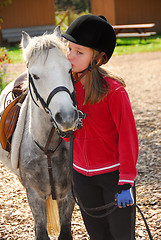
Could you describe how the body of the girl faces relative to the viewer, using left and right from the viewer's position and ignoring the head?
facing the viewer and to the left of the viewer

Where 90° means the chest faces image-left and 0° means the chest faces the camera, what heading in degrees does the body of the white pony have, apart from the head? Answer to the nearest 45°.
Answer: approximately 315°

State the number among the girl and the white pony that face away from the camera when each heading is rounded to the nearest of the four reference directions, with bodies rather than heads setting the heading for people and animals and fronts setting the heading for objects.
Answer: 0

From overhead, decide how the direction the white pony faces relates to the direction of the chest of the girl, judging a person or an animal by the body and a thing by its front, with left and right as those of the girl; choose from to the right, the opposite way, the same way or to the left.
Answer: to the left
